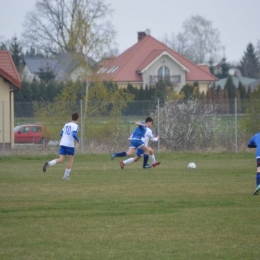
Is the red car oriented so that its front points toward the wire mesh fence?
no

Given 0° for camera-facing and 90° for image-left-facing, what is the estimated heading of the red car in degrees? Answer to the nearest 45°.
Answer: approximately 90°
